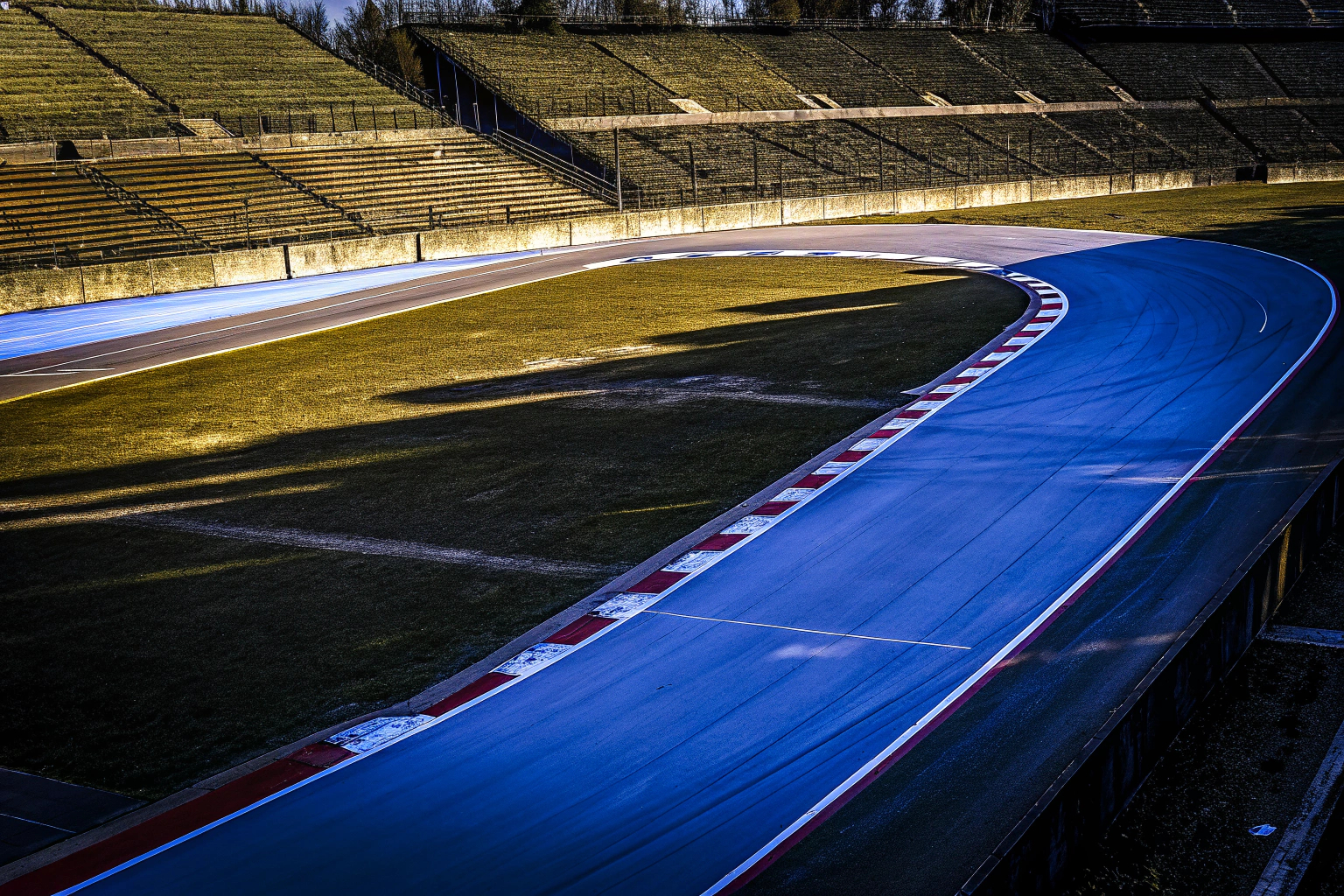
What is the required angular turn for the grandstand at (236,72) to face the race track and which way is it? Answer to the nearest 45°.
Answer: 0° — it already faces it

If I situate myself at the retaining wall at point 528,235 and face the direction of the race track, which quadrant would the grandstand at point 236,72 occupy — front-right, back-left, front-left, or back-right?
back-right

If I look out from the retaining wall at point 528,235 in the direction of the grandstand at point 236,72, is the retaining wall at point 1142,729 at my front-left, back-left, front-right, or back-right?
back-left

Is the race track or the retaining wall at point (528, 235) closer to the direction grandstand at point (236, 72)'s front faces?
the race track

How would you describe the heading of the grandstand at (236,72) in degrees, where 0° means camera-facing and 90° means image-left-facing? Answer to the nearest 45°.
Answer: approximately 0°

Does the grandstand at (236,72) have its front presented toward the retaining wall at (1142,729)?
yes
